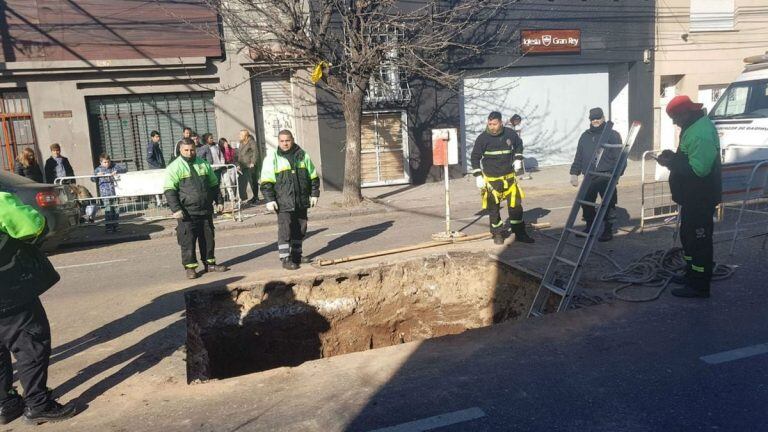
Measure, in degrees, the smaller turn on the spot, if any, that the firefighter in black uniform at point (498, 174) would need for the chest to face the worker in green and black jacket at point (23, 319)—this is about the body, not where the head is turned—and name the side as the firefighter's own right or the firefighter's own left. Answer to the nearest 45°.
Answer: approximately 45° to the firefighter's own right

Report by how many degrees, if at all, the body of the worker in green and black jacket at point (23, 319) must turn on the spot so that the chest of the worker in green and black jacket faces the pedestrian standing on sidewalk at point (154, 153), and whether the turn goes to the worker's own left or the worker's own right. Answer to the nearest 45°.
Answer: approximately 90° to the worker's own left

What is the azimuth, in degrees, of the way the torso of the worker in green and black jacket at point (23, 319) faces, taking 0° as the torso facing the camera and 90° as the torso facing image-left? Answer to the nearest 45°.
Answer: approximately 270°

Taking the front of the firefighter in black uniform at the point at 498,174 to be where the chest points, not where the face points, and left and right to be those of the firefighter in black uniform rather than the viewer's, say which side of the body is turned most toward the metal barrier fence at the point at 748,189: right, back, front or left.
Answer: left

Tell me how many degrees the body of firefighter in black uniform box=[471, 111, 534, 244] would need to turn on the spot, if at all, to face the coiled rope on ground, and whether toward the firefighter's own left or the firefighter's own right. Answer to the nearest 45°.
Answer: approximately 45° to the firefighter's own left

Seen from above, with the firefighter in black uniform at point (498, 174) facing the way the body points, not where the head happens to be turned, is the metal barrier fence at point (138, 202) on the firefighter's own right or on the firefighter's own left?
on the firefighter's own right

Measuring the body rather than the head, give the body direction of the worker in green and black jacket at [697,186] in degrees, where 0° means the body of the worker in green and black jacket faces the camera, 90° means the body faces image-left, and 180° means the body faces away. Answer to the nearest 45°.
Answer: approximately 90°

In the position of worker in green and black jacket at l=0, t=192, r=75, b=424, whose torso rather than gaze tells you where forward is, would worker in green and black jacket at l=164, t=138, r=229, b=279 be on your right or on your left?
on your left

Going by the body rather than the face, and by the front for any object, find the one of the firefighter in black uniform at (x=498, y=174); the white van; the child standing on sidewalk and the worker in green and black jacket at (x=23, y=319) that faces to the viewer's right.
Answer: the worker in green and black jacket
